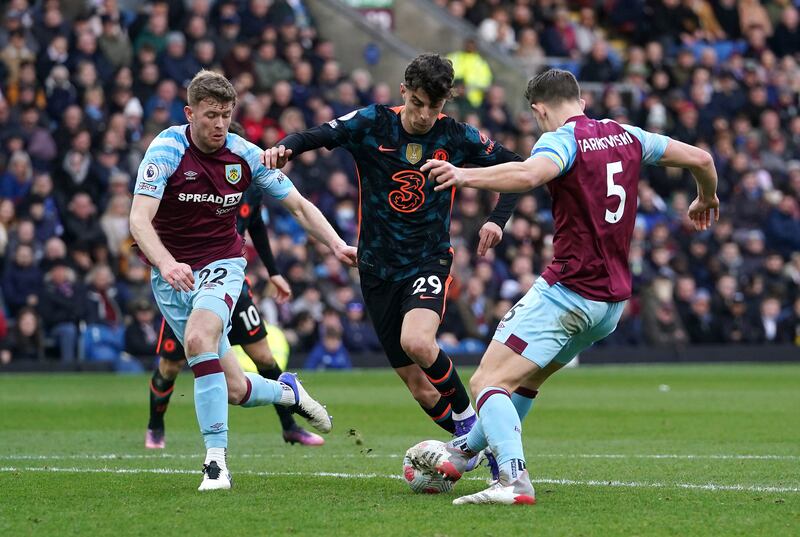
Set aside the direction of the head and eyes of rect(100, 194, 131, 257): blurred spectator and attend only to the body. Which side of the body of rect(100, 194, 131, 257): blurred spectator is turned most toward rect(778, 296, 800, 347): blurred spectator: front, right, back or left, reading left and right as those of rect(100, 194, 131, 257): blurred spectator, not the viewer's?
left

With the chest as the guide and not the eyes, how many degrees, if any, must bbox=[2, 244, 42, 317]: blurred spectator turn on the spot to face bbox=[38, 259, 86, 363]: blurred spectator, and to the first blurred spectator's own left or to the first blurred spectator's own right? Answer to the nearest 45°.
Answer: approximately 90° to the first blurred spectator's own left

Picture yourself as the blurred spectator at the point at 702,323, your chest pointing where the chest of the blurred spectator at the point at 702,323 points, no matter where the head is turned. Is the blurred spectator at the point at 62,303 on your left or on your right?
on your right

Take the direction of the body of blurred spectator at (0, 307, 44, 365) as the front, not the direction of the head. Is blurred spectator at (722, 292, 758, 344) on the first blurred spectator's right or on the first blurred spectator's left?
on the first blurred spectator's left
